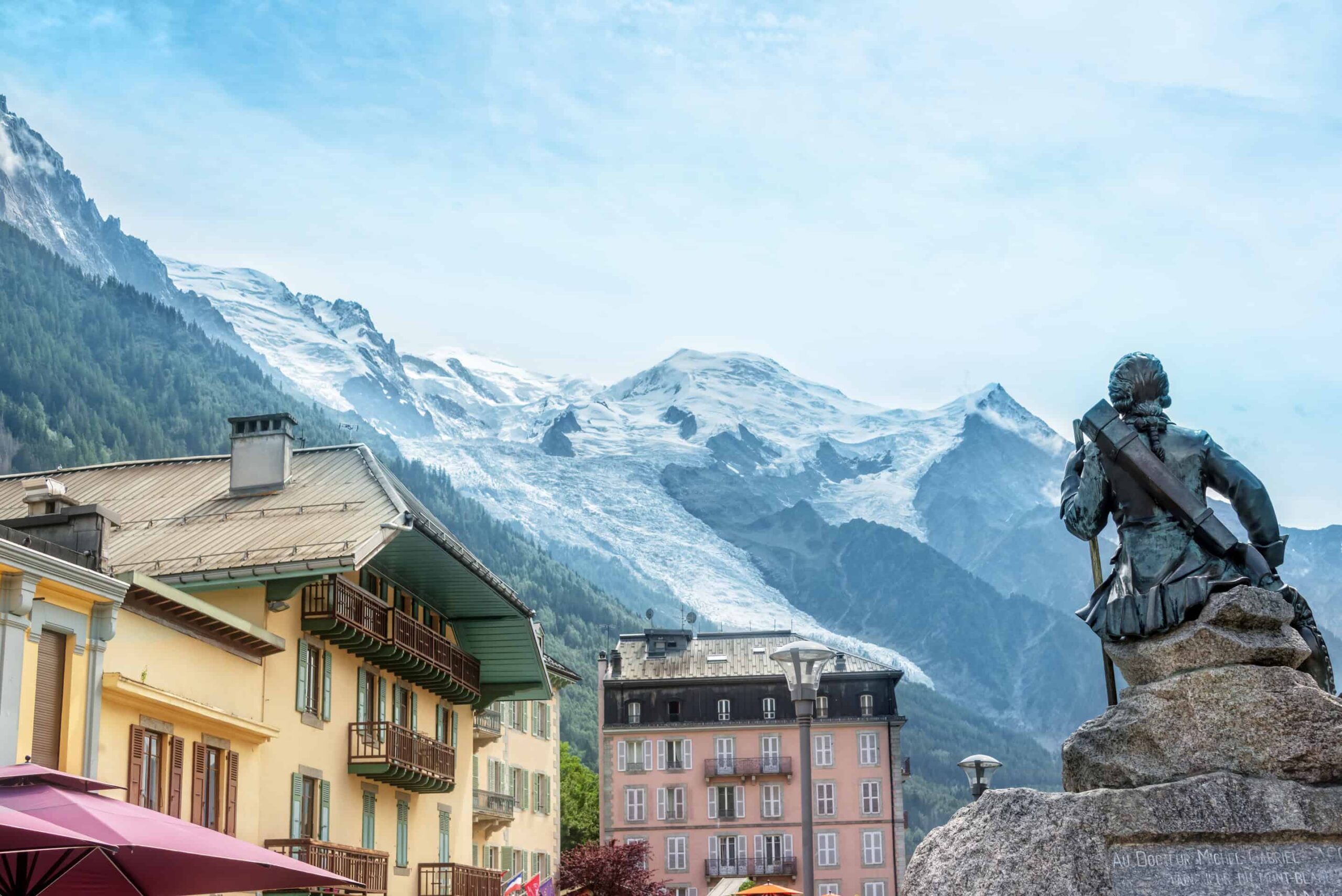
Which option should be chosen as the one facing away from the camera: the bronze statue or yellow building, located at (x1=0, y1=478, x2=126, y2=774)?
the bronze statue

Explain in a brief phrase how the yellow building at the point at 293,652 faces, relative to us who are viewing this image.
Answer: facing the viewer and to the right of the viewer

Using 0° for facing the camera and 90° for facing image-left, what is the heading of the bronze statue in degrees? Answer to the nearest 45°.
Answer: approximately 180°

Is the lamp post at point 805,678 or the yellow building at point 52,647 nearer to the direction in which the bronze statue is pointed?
the lamp post

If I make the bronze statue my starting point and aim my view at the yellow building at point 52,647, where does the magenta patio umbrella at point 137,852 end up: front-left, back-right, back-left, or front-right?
front-left

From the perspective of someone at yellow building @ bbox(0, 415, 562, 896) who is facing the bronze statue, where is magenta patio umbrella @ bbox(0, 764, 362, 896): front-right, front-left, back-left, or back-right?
front-right

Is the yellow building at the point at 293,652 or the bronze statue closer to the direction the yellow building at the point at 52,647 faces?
the bronze statue

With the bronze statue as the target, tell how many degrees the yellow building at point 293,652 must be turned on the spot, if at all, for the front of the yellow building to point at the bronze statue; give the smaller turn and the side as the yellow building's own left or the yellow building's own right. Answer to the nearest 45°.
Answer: approximately 45° to the yellow building's own right

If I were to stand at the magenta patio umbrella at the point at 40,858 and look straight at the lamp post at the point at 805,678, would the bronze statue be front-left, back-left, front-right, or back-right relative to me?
front-right

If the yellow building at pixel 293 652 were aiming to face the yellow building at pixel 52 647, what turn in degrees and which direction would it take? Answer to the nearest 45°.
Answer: approximately 45° to its right

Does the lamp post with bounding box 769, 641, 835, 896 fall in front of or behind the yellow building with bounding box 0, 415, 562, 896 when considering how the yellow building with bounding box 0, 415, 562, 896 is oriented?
in front

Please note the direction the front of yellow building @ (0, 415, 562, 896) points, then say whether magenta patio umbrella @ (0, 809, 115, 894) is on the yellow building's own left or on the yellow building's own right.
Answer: on the yellow building's own right

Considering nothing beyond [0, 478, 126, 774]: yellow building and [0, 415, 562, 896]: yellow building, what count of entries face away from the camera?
0

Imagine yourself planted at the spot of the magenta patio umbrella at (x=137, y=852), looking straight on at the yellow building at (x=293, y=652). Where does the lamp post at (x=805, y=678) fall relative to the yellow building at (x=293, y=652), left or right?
right

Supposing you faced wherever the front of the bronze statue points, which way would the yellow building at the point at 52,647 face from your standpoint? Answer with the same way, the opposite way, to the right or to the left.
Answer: to the right
